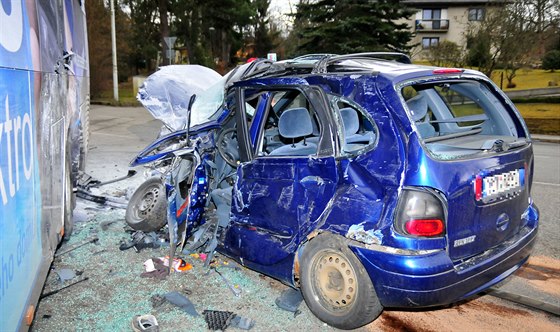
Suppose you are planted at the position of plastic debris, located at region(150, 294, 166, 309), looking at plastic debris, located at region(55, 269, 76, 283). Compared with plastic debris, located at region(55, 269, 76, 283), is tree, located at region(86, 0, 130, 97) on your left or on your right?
right

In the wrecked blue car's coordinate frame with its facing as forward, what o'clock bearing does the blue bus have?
The blue bus is roughly at 10 o'clock from the wrecked blue car.

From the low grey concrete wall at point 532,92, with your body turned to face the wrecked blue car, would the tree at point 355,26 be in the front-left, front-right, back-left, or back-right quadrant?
back-right

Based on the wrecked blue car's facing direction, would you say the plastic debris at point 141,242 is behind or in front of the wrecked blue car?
in front

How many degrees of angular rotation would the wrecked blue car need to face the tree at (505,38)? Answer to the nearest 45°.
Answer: approximately 45° to its right

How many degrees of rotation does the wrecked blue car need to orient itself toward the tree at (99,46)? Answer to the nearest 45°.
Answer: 0° — it already faces it

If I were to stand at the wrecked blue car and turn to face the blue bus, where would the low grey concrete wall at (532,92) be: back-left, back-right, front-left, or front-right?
back-right

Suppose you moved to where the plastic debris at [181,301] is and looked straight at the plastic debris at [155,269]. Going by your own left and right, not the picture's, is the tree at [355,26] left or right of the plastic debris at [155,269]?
right

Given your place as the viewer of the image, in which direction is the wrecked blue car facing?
facing away from the viewer and to the left of the viewer

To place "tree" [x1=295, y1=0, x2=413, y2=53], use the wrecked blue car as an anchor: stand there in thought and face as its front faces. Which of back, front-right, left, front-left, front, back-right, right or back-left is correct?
front-right
